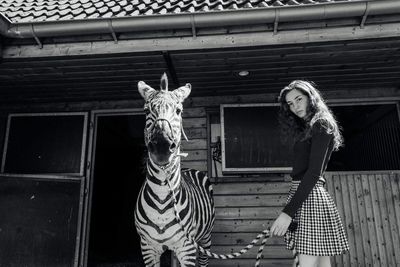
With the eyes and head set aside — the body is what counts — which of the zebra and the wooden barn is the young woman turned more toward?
the zebra

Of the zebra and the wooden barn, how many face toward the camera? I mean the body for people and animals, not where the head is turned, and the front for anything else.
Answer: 2

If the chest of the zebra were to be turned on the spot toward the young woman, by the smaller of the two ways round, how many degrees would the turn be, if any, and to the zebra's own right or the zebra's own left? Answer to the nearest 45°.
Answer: approximately 45° to the zebra's own left

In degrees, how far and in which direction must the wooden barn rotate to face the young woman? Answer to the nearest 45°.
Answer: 0° — it already faces them

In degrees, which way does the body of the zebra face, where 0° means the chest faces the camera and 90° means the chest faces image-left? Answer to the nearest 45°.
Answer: approximately 0°

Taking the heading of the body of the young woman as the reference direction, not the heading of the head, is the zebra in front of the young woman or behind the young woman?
in front

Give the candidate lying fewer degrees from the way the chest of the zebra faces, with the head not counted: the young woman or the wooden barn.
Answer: the young woman
